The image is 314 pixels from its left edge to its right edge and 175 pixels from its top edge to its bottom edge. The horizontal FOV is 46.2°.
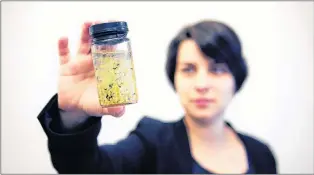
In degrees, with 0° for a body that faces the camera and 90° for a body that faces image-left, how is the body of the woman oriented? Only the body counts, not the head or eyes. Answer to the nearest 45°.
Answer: approximately 0°
